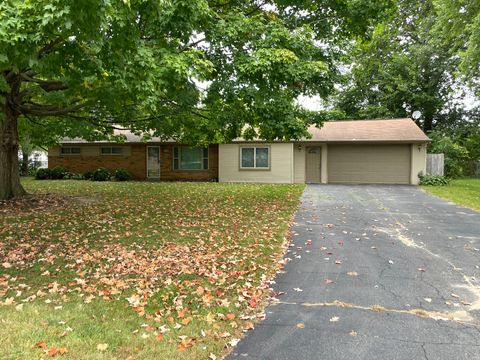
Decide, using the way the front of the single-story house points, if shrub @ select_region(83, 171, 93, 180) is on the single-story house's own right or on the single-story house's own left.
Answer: on the single-story house's own right

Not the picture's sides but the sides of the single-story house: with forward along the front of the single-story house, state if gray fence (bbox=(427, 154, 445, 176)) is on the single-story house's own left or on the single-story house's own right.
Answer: on the single-story house's own left

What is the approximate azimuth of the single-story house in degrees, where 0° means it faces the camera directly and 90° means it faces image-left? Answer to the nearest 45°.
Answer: approximately 0°

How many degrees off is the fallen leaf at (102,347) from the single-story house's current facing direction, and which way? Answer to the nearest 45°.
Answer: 0° — it already faces it

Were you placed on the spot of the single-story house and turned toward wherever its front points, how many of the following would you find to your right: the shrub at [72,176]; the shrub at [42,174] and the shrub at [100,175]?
3

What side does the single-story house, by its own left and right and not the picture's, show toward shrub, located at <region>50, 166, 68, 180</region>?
right

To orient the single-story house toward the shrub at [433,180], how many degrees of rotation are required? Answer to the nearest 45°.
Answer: approximately 90° to its left

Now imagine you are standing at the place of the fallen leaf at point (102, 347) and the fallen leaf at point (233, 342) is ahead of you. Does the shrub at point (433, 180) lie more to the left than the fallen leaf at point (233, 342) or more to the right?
left

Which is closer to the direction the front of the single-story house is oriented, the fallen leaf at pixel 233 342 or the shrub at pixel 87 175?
the fallen leaf

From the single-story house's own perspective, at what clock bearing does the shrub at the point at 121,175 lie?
The shrub is roughly at 3 o'clock from the single-story house.
